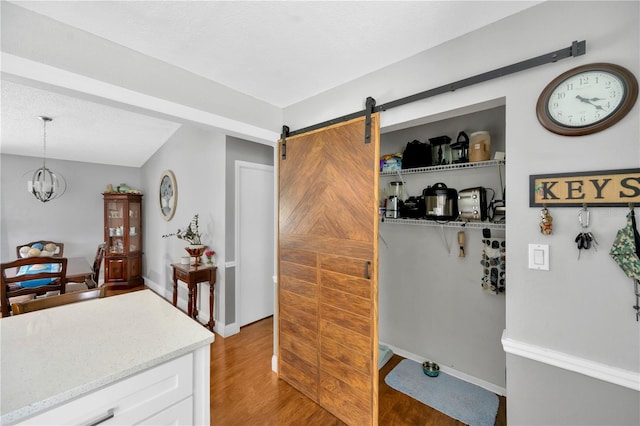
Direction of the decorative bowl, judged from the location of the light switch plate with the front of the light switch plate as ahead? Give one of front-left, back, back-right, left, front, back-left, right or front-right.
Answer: right

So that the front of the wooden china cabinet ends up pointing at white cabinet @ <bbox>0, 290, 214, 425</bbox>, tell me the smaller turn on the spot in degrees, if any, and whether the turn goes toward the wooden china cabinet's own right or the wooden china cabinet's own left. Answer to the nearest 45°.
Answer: approximately 45° to the wooden china cabinet's own left

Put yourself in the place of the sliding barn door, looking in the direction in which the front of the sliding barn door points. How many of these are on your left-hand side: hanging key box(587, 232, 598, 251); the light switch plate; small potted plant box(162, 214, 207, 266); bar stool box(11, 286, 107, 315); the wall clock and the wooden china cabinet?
3

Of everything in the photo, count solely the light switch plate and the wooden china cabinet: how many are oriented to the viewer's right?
0

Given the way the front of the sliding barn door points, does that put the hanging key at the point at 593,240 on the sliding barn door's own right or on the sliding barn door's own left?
on the sliding barn door's own left

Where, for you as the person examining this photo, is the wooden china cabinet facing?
facing the viewer and to the left of the viewer

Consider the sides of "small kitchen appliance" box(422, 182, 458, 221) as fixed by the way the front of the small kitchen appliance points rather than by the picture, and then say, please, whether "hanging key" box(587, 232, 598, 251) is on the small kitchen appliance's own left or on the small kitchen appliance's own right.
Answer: on the small kitchen appliance's own left

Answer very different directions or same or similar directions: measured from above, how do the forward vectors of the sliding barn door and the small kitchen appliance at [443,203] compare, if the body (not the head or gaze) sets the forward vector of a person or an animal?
same or similar directions

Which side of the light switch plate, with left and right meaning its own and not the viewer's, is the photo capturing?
front

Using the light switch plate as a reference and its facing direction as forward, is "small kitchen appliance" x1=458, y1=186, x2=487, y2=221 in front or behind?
behind

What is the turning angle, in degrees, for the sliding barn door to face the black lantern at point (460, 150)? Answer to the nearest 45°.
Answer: approximately 135° to its left

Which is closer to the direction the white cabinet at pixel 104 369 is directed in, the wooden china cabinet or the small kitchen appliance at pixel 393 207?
the small kitchen appliance
